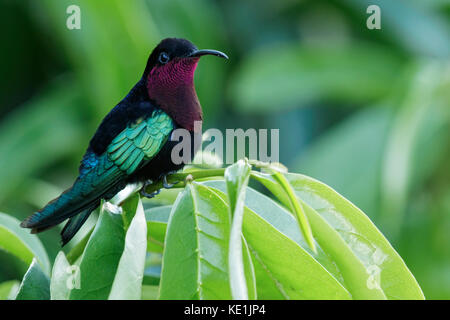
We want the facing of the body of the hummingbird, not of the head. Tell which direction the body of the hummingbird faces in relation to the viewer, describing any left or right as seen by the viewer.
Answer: facing to the right of the viewer
